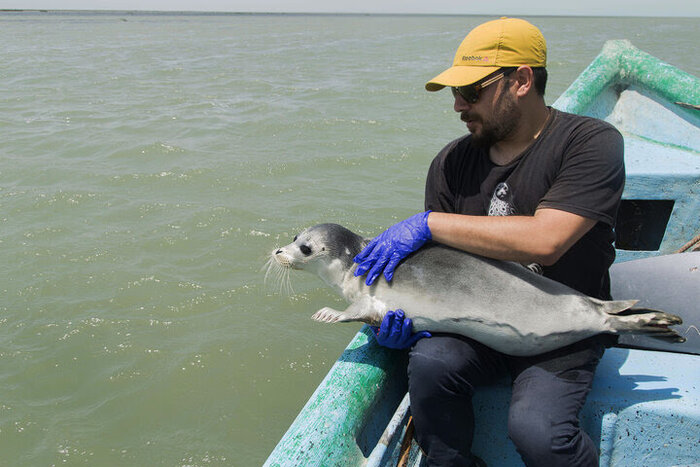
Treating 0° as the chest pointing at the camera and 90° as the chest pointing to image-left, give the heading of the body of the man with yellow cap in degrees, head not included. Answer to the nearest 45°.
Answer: approximately 45°

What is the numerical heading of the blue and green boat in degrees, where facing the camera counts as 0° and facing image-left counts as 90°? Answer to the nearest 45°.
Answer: approximately 180°

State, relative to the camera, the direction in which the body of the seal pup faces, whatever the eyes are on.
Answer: to the viewer's left
